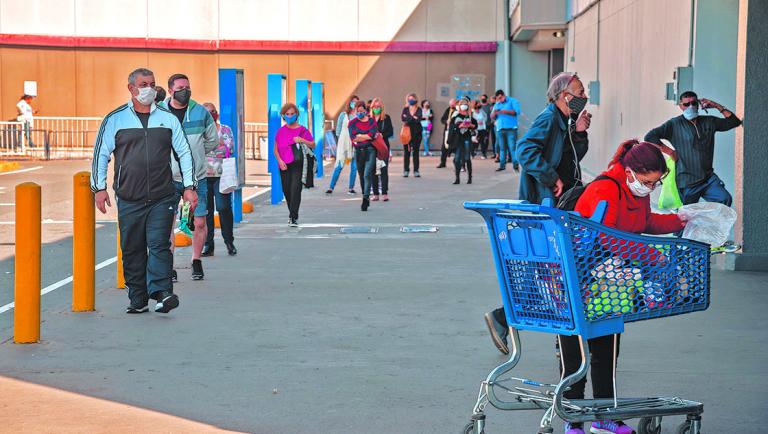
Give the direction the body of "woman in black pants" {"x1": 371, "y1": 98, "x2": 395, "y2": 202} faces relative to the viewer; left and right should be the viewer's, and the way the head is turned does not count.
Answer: facing the viewer

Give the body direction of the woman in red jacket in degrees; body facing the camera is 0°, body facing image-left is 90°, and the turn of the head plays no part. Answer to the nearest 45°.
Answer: approximately 315°

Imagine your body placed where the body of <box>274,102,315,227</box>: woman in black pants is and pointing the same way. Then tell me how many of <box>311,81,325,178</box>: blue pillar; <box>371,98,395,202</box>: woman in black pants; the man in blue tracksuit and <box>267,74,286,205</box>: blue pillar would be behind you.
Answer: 3

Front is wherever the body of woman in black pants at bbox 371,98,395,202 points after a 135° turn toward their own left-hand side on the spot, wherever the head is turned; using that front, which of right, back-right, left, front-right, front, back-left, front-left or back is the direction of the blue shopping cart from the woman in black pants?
back-right

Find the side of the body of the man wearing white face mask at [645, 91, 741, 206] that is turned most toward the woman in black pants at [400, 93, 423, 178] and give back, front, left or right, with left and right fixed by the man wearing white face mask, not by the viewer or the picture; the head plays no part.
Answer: back

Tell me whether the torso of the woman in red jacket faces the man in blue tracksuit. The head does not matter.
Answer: no

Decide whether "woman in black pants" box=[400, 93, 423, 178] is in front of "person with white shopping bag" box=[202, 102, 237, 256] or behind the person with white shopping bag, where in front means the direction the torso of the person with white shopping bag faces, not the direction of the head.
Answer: behind

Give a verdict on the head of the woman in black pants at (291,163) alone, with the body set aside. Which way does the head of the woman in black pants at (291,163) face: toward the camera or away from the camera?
toward the camera

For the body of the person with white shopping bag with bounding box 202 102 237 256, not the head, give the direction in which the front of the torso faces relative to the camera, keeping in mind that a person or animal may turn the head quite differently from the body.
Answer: toward the camera

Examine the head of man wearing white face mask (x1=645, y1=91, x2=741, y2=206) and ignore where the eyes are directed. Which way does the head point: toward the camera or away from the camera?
toward the camera

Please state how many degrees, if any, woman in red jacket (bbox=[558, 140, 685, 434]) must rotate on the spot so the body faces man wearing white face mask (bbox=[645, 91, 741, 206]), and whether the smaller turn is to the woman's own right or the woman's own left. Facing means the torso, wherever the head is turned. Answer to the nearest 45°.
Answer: approximately 135° to the woman's own left

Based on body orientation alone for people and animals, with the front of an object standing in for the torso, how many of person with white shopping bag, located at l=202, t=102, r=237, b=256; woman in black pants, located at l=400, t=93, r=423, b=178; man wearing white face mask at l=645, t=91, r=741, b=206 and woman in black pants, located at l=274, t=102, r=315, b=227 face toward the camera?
4
